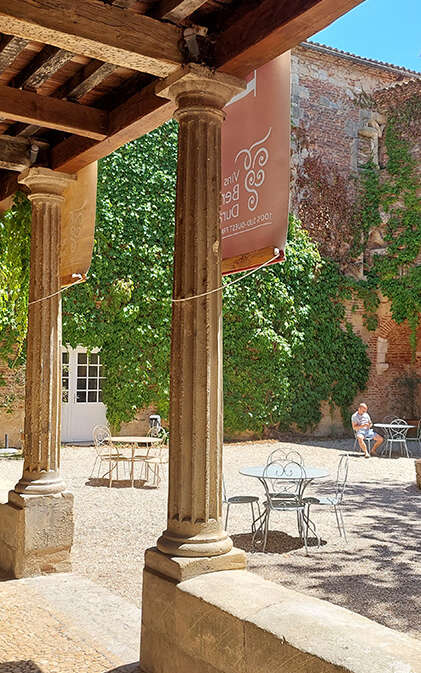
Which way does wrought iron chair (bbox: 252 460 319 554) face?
away from the camera

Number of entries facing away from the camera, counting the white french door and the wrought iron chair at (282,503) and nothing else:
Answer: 1

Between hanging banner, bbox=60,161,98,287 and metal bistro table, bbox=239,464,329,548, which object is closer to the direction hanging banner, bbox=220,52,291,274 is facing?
the metal bistro table

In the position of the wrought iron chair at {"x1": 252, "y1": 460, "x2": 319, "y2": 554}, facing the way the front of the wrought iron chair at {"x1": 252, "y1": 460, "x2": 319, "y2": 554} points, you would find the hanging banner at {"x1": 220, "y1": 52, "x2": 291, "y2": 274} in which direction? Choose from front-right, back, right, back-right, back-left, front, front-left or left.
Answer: back

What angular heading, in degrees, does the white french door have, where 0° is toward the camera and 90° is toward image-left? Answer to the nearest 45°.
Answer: approximately 0°

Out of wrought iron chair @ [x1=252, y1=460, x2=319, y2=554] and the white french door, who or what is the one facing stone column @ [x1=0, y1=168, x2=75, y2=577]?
the white french door

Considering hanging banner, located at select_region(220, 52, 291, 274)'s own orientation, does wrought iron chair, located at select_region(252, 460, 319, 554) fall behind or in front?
in front

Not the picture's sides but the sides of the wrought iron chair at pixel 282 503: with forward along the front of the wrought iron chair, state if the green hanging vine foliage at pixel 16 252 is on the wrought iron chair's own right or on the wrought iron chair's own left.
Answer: on the wrought iron chair's own left

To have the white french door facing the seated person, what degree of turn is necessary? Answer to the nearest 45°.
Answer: approximately 90° to its left

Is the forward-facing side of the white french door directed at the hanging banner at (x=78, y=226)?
yes

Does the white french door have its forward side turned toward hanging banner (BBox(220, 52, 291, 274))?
yes

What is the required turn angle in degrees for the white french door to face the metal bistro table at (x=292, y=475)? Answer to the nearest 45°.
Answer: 0° — it already faces it
